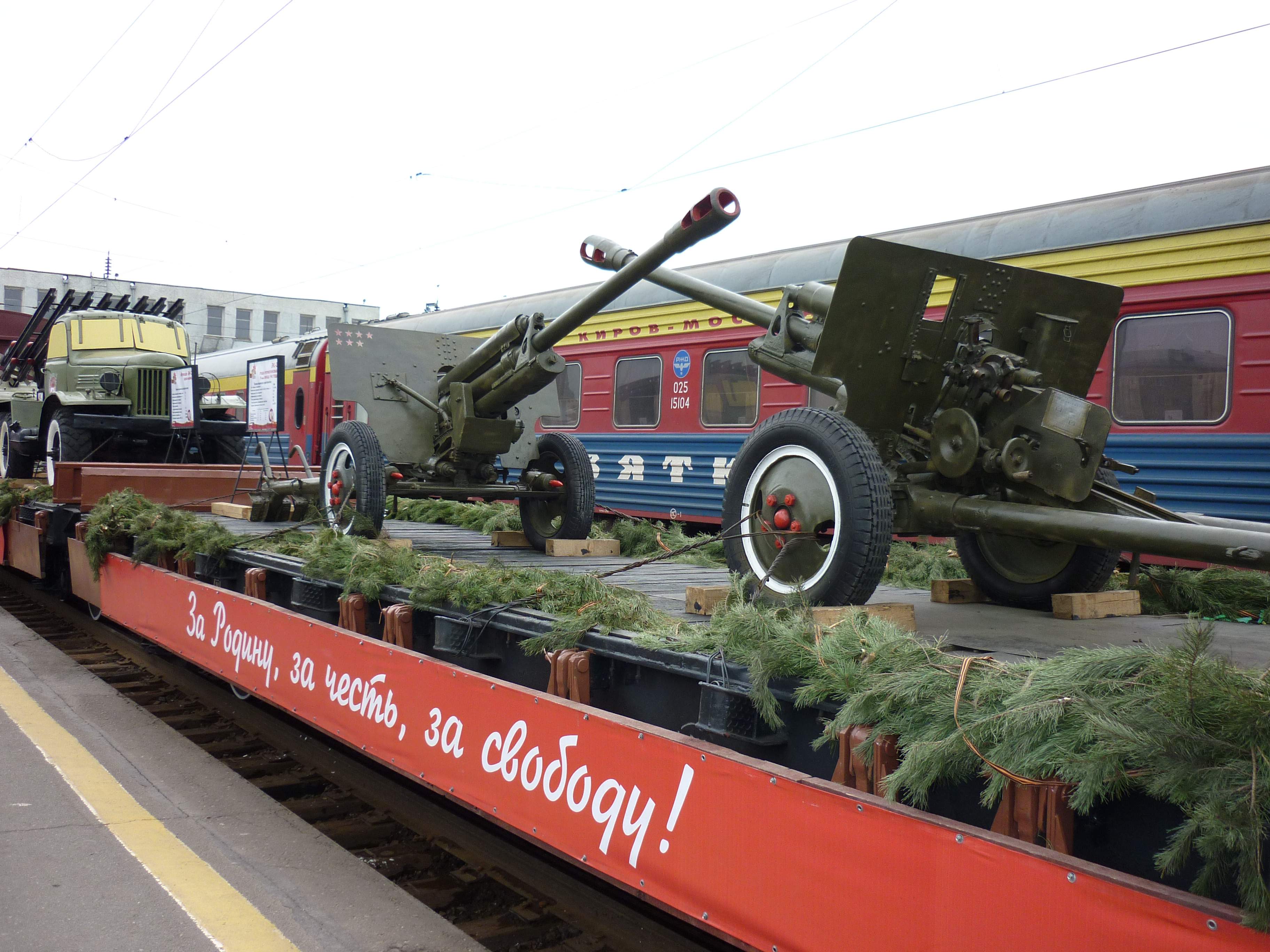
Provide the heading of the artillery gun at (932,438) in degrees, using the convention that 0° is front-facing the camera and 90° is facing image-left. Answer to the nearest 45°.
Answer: approximately 135°

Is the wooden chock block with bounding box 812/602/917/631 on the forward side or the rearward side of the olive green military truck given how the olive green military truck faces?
on the forward side

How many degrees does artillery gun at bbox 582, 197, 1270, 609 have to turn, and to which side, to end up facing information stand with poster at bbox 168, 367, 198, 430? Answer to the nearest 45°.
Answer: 0° — it already faces it

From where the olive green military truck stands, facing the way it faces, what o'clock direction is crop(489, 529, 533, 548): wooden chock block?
The wooden chock block is roughly at 1 o'clock from the olive green military truck.

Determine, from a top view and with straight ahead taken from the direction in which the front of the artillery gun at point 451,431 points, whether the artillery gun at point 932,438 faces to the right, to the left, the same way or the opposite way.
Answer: the opposite way

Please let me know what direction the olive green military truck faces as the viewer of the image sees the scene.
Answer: facing the viewer and to the right of the viewer

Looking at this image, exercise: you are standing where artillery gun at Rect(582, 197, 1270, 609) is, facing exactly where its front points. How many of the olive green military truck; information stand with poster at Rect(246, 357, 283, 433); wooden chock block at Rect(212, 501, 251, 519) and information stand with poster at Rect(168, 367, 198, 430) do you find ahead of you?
4

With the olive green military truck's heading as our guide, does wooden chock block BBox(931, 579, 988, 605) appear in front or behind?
in front

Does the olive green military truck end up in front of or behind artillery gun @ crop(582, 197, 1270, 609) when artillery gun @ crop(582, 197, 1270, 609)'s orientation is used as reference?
in front

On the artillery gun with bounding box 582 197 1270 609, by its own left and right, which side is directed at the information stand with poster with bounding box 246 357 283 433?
front

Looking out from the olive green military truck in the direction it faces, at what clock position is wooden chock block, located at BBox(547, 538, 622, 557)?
The wooden chock block is roughly at 1 o'clock from the olive green military truck.

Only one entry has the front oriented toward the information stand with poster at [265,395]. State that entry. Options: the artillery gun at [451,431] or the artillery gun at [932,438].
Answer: the artillery gun at [932,438]

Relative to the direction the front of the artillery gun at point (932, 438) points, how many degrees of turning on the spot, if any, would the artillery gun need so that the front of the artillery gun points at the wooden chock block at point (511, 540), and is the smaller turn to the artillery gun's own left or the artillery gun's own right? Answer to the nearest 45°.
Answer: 0° — it already faces it
